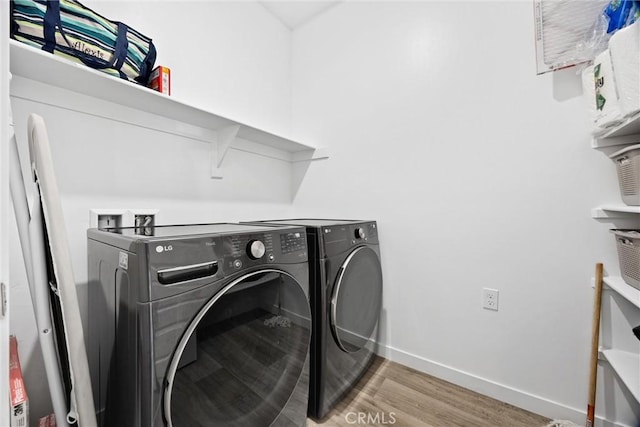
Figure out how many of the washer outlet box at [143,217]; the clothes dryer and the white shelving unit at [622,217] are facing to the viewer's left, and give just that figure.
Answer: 1

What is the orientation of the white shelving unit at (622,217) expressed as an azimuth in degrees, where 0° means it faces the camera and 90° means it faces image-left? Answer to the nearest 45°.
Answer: approximately 90°

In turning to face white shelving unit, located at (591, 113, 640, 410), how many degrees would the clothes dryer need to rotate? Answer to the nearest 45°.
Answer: approximately 45° to its left

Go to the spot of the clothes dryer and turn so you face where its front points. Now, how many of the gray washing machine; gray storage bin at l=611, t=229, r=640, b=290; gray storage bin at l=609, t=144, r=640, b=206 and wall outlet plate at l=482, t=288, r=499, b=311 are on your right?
1

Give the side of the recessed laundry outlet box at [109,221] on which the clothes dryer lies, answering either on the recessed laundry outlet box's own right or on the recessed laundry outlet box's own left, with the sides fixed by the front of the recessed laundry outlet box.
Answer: on the recessed laundry outlet box's own left

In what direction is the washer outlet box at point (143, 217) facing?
toward the camera

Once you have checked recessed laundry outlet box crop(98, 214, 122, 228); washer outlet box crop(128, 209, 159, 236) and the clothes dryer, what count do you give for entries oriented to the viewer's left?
0

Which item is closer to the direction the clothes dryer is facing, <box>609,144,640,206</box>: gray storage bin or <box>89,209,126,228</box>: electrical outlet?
the gray storage bin

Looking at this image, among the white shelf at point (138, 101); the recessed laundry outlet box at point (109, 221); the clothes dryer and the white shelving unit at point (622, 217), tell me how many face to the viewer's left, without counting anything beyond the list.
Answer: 1

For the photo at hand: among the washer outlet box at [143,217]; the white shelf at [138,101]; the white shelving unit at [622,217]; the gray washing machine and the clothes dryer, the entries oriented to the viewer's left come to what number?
1

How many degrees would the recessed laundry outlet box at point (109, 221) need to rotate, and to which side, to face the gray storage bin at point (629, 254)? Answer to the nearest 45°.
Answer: approximately 45° to its left

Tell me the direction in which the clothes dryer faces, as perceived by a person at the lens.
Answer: facing the viewer and to the right of the viewer
